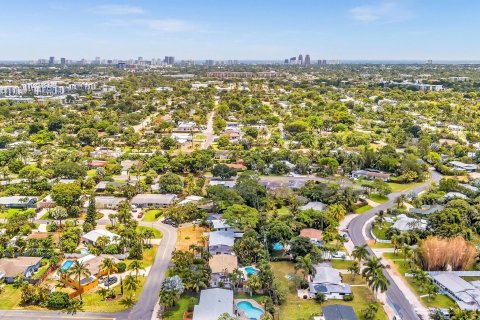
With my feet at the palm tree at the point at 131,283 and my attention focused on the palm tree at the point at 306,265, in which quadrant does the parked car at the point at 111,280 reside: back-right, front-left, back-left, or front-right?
back-left

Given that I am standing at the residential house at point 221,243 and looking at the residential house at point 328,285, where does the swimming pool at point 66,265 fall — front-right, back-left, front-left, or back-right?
back-right

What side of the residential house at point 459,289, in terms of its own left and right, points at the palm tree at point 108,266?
front

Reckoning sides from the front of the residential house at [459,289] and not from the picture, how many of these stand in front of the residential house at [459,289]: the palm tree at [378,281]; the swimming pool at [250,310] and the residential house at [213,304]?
3

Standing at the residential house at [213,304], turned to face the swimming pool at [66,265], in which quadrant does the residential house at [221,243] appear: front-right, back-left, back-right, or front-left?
front-right

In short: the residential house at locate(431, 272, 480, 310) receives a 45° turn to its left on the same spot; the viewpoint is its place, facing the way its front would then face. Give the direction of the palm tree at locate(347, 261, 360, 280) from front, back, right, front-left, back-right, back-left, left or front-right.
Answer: right

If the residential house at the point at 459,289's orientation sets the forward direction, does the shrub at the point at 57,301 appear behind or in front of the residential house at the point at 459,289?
in front

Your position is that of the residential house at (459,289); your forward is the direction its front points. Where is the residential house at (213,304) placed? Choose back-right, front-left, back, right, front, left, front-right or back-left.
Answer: front

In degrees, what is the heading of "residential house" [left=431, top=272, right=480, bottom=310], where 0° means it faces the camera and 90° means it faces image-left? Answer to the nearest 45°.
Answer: approximately 45°

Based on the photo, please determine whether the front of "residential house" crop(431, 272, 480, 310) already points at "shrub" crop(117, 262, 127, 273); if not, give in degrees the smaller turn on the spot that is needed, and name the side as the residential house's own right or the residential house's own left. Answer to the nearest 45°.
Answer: approximately 45° to the residential house's own right

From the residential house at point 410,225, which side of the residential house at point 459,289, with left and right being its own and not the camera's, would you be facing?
right

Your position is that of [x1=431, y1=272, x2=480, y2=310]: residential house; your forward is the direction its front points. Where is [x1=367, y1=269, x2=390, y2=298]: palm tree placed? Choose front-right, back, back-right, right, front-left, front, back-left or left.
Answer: front

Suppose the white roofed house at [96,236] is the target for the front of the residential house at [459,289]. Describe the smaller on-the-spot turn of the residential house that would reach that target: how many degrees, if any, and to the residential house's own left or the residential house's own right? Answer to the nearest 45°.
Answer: approximately 45° to the residential house's own right

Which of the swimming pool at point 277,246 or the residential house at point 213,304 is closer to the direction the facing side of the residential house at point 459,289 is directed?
the residential house

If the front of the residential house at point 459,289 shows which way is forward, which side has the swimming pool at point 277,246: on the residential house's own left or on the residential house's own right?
on the residential house's own right

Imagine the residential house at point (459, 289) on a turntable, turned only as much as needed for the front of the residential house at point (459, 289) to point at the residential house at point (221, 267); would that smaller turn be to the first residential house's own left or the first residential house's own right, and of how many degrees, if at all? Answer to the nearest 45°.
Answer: approximately 45° to the first residential house's own right

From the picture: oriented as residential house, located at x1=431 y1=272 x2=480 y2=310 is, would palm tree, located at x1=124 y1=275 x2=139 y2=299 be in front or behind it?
in front
